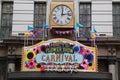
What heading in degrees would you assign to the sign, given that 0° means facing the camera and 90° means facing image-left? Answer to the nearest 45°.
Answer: approximately 0°

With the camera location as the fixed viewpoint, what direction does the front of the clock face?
facing the viewer

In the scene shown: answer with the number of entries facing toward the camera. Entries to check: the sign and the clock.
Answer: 2
